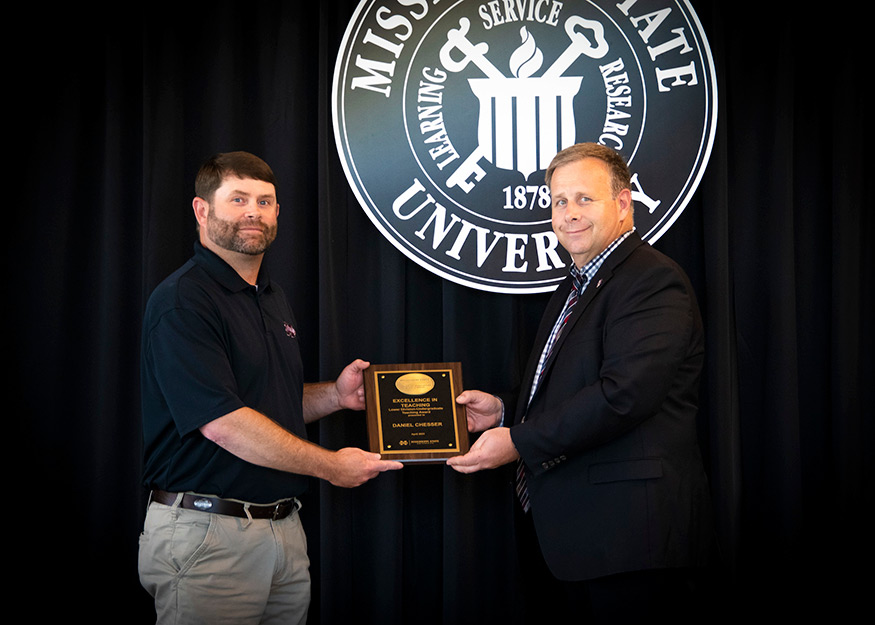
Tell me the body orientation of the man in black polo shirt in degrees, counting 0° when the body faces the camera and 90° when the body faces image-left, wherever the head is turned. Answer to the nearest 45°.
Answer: approximately 315°
